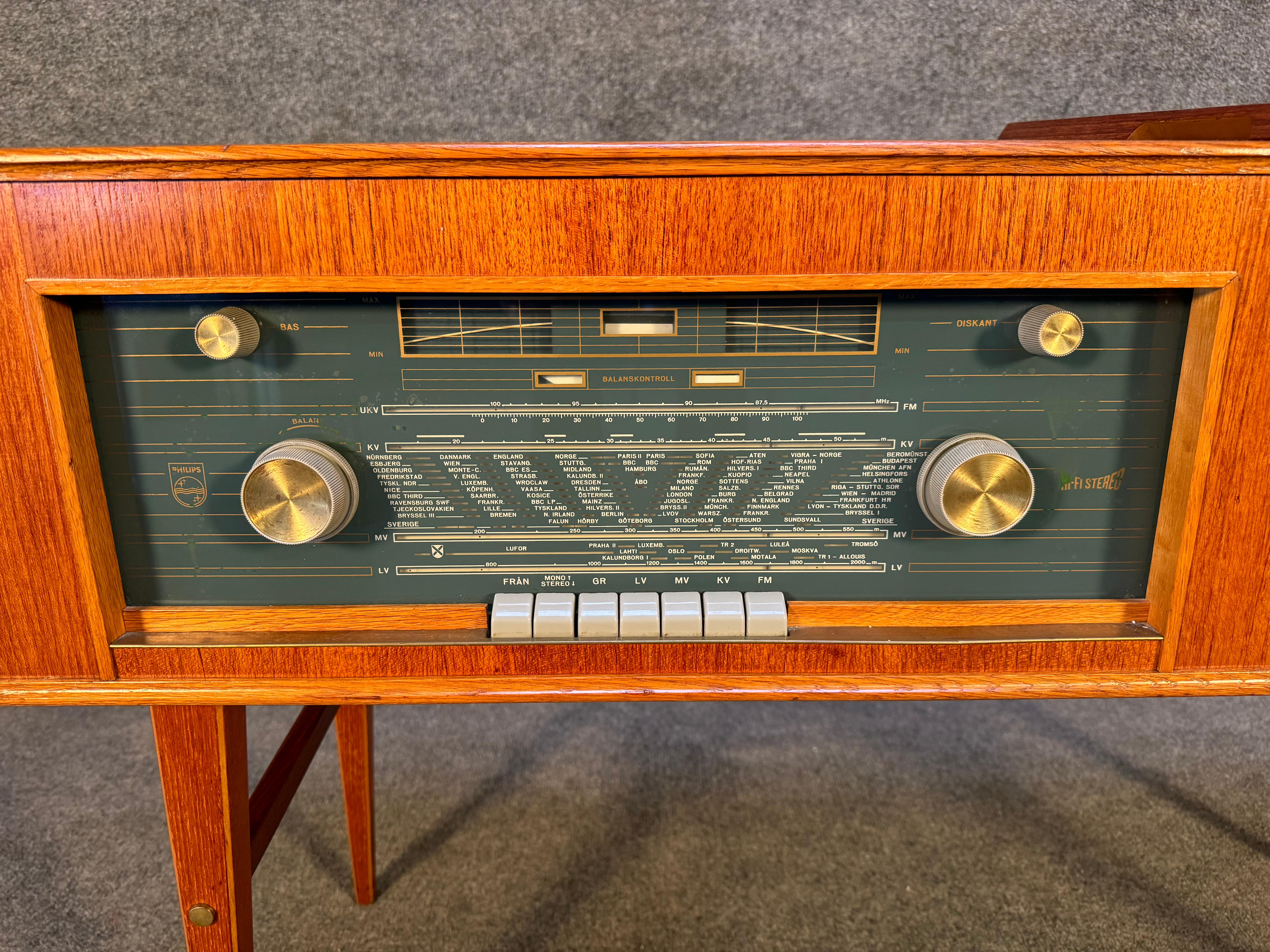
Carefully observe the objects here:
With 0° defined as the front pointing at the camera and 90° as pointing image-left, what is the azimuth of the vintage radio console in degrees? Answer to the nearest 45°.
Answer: approximately 0°
